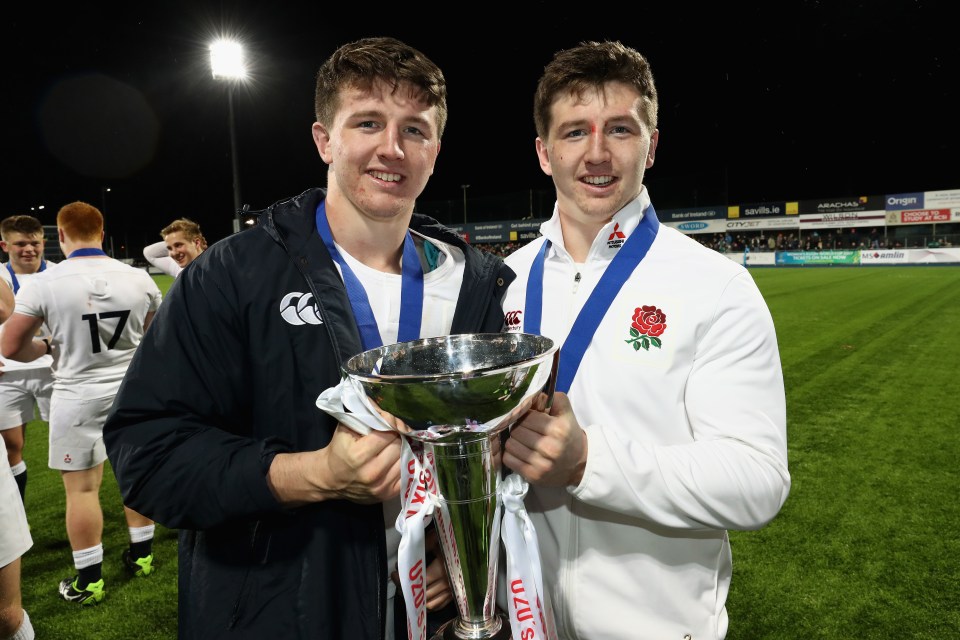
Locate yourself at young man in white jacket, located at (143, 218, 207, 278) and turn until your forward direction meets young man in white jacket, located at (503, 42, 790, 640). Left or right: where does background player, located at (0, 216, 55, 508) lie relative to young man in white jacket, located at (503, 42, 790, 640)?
right

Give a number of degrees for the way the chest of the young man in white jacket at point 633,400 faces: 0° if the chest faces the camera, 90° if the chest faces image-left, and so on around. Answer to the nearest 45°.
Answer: approximately 45°

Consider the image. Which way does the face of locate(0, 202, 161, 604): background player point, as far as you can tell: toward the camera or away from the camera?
away from the camera

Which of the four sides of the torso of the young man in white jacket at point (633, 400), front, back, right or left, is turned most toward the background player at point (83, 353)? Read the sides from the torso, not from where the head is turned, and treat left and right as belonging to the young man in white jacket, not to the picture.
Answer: right

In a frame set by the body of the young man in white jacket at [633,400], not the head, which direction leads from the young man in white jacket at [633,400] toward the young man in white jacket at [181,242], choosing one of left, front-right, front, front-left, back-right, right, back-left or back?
right
